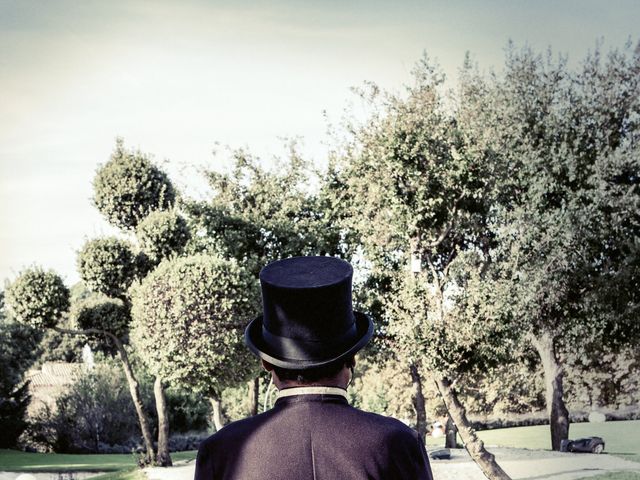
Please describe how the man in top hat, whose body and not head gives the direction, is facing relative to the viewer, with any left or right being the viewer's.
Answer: facing away from the viewer

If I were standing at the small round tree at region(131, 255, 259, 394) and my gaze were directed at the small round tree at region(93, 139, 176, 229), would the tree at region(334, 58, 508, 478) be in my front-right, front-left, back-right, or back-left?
back-right

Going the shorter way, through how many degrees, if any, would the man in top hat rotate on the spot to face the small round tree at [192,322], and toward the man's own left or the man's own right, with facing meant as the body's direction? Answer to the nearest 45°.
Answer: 0° — they already face it

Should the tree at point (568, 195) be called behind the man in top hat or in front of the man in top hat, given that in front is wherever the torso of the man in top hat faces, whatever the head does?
in front

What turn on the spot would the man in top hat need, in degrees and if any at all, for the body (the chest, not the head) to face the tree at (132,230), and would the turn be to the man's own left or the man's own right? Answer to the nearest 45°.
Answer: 0° — they already face it

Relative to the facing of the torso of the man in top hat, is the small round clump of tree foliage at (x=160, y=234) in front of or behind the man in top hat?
in front

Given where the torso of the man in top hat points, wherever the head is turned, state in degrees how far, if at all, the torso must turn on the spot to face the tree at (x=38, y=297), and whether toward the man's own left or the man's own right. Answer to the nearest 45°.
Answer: approximately 45° to the man's own left

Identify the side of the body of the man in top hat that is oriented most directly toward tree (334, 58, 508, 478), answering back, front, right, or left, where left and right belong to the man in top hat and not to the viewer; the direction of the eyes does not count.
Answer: front

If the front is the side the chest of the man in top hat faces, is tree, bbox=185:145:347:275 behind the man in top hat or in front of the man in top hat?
in front

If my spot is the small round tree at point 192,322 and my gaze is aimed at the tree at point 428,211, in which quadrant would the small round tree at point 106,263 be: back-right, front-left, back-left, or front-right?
back-left

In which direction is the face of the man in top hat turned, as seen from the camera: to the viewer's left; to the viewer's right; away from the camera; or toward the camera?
away from the camera
